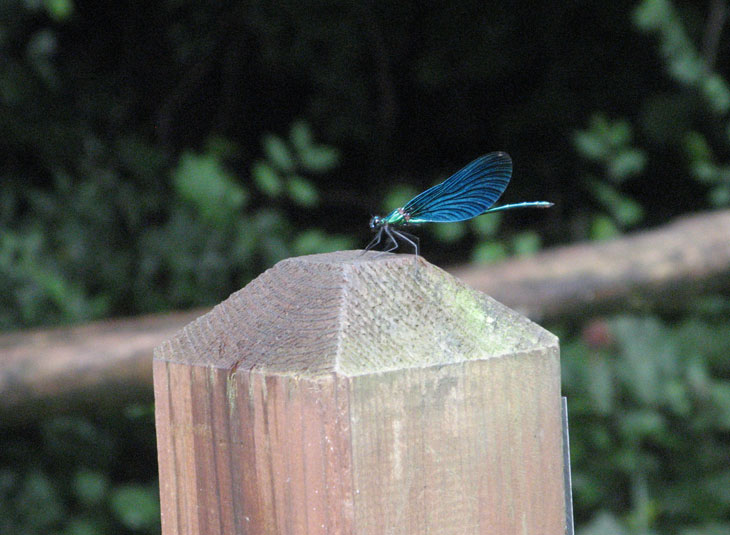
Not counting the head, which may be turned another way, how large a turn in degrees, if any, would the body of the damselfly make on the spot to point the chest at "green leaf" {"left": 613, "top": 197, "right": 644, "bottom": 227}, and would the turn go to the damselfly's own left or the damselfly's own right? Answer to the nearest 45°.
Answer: approximately 90° to the damselfly's own right

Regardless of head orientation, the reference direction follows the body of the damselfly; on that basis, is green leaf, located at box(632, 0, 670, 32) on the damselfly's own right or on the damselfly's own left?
on the damselfly's own right

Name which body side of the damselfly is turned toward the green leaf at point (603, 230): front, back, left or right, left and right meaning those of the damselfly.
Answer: right

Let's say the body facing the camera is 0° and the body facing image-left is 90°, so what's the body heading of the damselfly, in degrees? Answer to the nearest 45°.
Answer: approximately 90°

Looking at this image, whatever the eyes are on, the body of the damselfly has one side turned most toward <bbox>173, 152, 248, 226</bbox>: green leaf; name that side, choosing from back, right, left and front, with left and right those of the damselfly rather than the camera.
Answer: right

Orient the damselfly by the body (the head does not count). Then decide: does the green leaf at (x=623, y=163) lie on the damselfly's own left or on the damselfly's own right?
on the damselfly's own right
